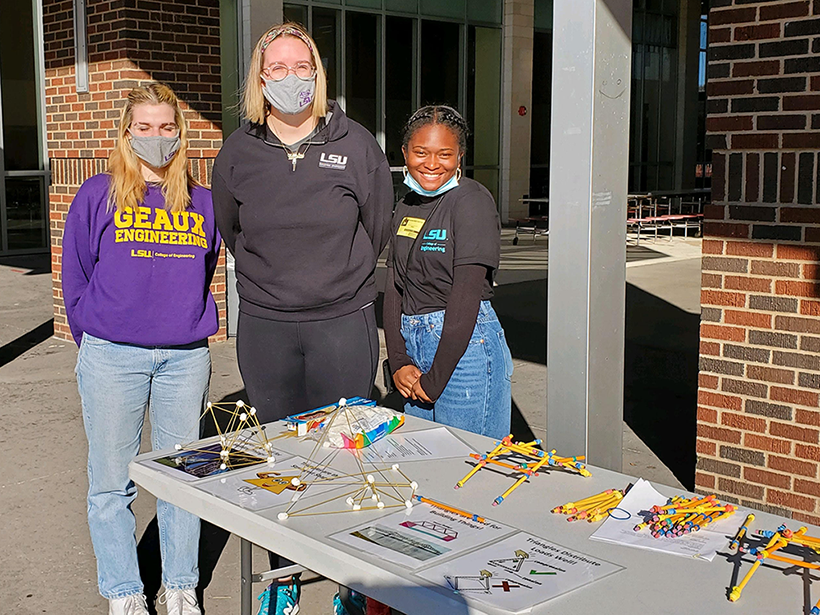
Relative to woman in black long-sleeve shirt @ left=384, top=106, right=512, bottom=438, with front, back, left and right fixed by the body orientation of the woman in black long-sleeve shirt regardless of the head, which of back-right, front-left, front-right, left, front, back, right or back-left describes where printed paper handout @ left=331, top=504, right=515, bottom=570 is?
front-left

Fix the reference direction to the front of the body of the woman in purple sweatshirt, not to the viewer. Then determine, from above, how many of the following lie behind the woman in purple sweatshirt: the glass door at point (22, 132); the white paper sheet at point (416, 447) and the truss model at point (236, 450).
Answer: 1

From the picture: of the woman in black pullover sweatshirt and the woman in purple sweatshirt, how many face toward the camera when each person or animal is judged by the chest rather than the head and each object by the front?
2

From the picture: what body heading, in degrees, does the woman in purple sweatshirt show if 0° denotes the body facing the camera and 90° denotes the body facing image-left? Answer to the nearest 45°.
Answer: approximately 0°

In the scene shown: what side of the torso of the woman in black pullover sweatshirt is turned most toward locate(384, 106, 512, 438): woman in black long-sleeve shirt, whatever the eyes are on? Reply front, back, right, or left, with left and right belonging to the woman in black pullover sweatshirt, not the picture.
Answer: left

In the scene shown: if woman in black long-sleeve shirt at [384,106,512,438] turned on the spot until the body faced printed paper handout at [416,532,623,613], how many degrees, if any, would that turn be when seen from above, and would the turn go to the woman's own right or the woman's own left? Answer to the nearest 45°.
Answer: approximately 45° to the woman's own left

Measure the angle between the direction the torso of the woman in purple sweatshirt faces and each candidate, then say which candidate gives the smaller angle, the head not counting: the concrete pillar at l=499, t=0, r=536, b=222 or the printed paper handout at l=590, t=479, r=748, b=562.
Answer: the printed paper handout

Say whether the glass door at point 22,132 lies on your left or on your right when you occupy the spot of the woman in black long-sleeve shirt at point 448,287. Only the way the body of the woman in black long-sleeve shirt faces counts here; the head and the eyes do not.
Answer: on your right
